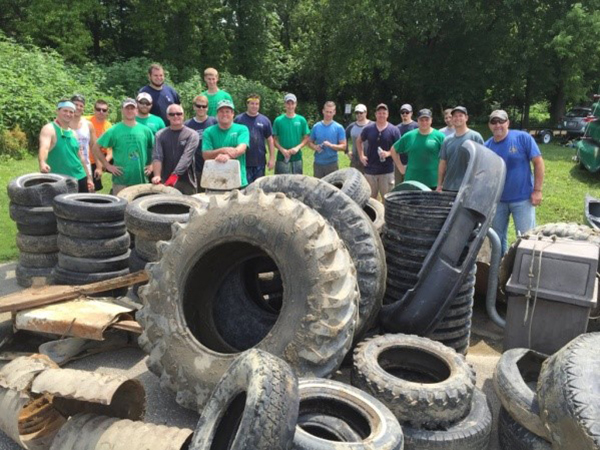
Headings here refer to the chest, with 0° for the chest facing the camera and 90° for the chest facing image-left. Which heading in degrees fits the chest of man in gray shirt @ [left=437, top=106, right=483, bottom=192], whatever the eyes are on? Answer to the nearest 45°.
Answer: approximately 0°

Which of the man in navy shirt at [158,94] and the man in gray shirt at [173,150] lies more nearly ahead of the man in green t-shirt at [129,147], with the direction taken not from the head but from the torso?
the man in gray shirt

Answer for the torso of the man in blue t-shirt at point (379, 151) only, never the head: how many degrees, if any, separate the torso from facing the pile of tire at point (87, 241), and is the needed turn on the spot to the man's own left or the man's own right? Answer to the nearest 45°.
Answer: approximately 45° to the man's own right

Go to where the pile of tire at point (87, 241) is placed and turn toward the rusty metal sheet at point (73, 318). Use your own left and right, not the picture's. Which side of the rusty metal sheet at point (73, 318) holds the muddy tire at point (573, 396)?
left

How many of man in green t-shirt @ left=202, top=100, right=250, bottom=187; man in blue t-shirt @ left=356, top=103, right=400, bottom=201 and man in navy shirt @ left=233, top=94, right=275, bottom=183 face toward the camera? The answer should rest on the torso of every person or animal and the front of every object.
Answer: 3

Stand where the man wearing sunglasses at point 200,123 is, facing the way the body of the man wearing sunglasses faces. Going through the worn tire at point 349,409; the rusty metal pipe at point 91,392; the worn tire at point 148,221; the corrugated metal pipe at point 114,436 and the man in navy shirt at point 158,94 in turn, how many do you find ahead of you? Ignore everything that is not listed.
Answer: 4

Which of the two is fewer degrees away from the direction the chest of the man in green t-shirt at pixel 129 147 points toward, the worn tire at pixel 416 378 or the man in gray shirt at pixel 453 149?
the worn tire

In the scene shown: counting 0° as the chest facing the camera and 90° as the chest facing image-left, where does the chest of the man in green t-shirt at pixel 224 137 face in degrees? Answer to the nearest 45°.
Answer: approximately 0°

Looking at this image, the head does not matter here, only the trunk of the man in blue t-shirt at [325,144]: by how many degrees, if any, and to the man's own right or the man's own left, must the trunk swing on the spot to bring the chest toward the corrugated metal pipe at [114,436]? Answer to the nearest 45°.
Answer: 0° — they already face it
